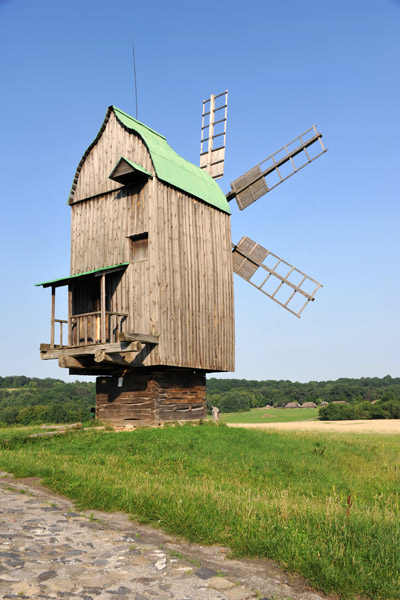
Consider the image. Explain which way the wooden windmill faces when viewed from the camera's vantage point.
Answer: facing the viewer and to the left of the viewer
